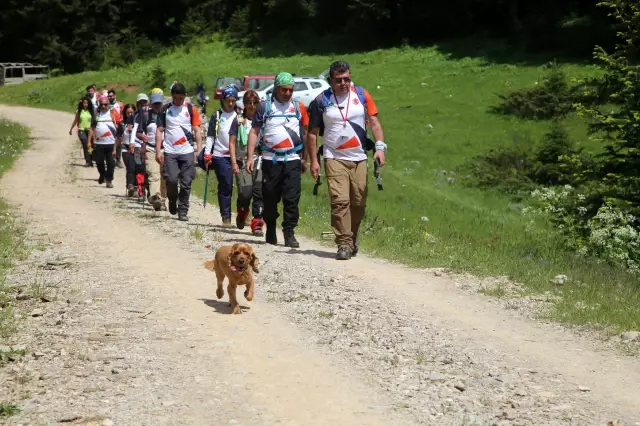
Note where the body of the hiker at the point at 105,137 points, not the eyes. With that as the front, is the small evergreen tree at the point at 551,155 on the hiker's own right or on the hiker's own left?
on the hiker's own left

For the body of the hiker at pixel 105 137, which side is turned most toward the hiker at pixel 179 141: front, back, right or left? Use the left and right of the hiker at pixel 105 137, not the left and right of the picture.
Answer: front

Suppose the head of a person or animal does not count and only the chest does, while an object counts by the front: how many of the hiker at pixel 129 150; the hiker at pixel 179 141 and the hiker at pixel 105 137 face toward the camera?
3

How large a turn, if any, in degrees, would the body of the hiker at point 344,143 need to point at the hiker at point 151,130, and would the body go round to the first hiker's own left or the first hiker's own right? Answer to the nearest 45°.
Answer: approximately 135° to the first hiker's own right

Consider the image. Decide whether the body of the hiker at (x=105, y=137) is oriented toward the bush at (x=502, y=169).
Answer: no

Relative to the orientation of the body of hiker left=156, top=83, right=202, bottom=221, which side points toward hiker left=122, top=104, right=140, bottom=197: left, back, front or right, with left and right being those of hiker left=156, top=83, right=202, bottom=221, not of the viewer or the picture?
back

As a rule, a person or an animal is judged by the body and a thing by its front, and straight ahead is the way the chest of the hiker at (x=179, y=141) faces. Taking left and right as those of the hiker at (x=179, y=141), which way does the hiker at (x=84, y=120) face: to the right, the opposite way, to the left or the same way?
the same way

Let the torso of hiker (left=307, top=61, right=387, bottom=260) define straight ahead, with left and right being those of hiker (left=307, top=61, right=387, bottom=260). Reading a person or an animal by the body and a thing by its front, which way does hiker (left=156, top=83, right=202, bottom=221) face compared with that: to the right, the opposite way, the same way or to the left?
the same way

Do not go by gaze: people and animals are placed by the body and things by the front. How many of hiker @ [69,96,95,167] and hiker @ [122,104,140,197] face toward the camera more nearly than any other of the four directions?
2

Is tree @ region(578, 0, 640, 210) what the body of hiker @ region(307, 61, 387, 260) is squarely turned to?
no

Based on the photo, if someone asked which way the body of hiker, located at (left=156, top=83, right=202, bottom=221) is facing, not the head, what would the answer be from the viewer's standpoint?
toward the camera

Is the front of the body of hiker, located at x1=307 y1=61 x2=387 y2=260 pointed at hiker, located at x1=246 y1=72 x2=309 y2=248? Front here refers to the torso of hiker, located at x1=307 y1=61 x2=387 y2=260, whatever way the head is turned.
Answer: no

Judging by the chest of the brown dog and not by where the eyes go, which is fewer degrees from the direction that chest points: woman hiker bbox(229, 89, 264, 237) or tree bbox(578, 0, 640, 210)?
the tree

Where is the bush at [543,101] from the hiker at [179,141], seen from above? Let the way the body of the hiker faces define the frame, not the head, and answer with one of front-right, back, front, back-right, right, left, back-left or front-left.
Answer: back-left

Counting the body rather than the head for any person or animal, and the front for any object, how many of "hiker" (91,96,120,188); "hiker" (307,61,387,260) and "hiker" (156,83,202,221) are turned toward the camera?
3

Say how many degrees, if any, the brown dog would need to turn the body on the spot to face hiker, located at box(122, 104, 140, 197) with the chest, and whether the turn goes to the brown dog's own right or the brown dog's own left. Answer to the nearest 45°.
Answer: approximately 135° to the brown dog's own left

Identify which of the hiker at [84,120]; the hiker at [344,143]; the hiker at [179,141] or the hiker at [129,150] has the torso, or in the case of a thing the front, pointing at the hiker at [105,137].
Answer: the hiker at [84,120]

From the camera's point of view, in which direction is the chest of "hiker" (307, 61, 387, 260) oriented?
toward the camera
